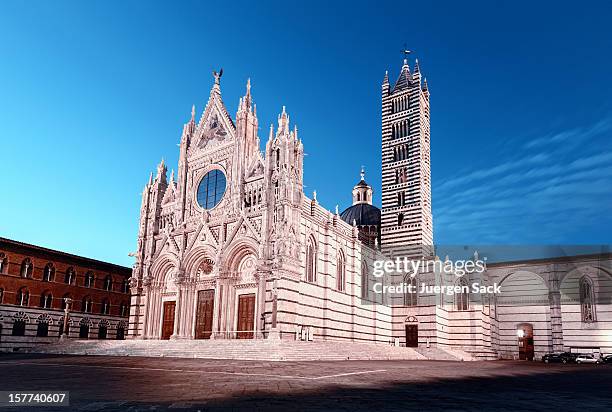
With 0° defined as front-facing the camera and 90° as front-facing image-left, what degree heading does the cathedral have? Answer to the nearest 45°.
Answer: approximately 45°

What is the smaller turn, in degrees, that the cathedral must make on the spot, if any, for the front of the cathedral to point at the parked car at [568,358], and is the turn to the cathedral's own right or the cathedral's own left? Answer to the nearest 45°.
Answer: approximately 135° to the cathedral's own left

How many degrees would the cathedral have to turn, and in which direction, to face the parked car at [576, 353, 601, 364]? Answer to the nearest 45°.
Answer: approximately 135° to its left
